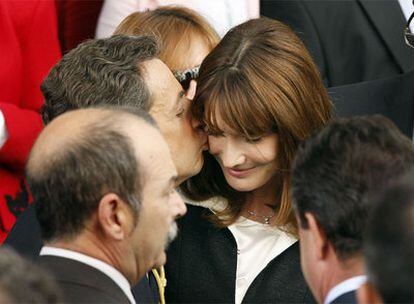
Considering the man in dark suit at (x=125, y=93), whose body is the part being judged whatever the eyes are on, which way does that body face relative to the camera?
to the viewer's right

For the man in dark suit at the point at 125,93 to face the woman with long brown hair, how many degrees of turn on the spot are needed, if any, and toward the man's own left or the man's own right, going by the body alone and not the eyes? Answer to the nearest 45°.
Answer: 0° — they already face them

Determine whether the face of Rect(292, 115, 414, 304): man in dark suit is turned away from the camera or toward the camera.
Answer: away from the camera

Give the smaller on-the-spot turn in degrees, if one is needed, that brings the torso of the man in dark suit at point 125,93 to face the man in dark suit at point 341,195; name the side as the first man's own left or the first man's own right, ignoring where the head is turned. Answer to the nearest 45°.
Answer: approximately 45° to the first man's own right

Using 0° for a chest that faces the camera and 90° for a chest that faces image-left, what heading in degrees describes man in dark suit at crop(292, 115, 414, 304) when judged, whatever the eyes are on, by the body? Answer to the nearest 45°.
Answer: approximately 135°

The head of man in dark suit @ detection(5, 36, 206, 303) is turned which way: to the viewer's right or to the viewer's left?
to the viewer's right

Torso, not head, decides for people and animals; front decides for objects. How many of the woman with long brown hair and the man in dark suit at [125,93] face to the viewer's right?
1

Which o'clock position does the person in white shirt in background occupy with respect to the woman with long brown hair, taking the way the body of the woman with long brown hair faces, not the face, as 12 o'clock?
The person in white shirt in background is roughly at 4 o'clock from the woman with long brown hair.

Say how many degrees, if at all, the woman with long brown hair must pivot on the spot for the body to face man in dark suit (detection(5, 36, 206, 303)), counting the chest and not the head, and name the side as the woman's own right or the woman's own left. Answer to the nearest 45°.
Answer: approximately 45° to the woman's own right
